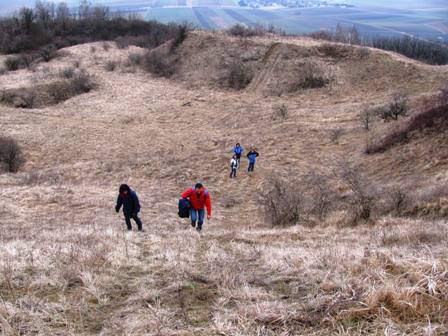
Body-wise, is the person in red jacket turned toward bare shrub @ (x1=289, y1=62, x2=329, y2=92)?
no

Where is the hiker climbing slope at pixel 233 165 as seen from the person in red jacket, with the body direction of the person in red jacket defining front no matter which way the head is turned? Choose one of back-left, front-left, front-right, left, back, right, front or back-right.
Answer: back

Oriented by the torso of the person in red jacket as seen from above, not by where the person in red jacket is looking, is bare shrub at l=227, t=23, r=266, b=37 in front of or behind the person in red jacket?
behind

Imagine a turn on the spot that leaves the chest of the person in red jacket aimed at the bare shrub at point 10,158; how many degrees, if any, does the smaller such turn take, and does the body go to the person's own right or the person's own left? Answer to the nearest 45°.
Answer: approximately 135° to the person's own right

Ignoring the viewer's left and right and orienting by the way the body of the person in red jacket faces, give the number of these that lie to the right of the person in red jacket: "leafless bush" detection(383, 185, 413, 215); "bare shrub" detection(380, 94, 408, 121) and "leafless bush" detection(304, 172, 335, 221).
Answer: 0

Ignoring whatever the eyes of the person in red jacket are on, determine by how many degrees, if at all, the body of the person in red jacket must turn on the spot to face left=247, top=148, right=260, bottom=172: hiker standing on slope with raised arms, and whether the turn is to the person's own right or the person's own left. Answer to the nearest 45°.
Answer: approximately 180°

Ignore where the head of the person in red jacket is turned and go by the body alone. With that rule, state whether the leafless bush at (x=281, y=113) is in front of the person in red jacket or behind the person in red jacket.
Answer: behind

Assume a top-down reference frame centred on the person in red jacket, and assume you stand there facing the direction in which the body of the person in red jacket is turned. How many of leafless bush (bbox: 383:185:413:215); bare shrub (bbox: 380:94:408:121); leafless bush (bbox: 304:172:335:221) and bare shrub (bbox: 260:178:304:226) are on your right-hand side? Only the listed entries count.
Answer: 0

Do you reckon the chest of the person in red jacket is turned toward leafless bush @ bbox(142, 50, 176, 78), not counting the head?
no

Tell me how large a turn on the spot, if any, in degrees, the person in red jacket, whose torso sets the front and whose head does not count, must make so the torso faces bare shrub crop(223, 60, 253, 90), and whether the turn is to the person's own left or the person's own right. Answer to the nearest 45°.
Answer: approximately 180°

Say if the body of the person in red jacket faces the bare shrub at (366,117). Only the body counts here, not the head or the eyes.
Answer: no

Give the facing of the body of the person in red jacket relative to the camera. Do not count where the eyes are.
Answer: toward the camera

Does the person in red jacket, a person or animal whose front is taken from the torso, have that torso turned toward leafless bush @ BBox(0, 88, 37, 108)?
no

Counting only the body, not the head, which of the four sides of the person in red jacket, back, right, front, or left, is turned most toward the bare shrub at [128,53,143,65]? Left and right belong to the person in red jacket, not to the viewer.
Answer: back

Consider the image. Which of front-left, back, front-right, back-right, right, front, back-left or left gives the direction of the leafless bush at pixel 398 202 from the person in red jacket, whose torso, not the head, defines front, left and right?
left
